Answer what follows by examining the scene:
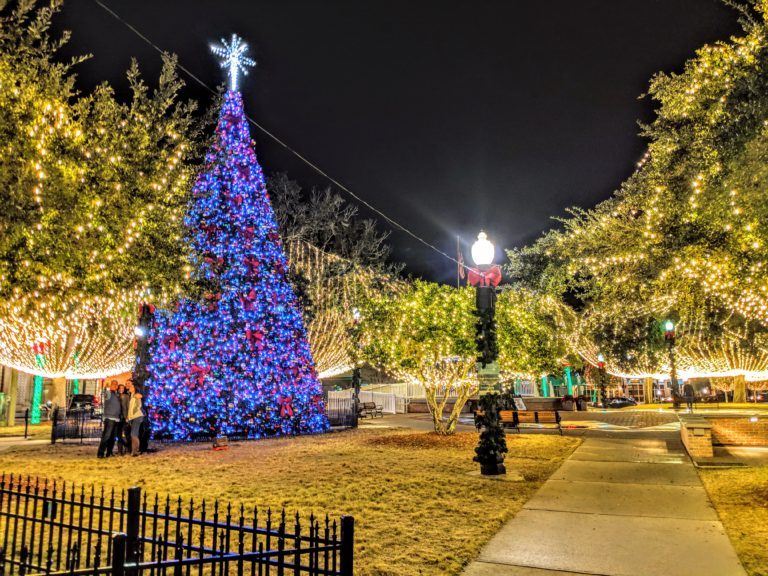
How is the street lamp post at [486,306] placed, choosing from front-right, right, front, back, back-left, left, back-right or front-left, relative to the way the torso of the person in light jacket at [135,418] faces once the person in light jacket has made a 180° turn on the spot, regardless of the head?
front-right

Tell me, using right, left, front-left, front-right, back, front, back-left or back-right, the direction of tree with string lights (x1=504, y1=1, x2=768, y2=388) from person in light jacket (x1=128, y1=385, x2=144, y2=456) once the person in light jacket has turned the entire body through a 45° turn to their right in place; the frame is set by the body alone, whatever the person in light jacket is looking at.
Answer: back

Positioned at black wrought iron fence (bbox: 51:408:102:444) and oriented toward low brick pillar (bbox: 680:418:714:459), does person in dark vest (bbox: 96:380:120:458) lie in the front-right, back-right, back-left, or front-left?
front-right

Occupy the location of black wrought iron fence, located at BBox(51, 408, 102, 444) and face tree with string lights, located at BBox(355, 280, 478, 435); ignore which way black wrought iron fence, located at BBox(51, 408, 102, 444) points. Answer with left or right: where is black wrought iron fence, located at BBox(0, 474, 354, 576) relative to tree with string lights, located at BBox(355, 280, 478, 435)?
right

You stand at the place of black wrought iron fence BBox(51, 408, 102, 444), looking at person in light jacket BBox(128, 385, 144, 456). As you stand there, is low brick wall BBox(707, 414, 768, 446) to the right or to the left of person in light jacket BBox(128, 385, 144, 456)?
left

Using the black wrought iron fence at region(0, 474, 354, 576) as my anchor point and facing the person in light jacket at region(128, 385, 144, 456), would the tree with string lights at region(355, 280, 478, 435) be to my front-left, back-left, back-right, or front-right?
front-right

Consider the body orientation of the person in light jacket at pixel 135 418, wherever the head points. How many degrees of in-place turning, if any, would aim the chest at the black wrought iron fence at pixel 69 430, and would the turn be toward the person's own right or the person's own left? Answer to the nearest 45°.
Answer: approximately 90° to the person's own right
